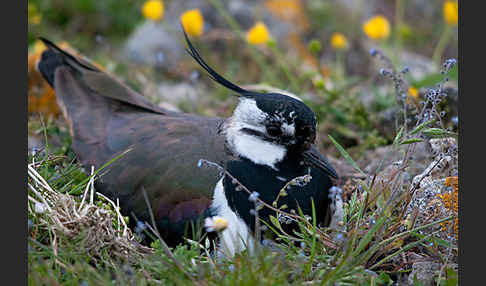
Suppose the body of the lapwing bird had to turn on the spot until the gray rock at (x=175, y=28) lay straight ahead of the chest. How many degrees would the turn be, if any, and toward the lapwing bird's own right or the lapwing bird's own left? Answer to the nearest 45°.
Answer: approximately 135° to the lapwing bird's own left

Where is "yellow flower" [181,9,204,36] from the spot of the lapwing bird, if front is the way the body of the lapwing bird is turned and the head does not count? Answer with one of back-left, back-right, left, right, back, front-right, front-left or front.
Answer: back-left

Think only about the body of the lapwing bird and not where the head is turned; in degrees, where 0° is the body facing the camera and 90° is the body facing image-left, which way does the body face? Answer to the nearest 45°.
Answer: approximately 315°

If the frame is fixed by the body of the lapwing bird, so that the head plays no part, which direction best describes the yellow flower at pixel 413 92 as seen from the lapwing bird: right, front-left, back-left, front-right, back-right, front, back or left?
left

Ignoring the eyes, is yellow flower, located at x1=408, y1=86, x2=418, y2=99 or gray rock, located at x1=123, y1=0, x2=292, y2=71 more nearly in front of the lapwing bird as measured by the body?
the yellow flower
